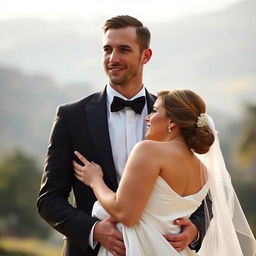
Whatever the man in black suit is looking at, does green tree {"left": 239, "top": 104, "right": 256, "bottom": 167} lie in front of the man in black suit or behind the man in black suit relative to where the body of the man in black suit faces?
behind

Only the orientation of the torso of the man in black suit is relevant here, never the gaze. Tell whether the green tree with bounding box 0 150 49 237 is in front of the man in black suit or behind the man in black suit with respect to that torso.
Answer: behind

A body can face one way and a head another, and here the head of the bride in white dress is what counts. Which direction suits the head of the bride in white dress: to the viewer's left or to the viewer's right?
to the viewer's left

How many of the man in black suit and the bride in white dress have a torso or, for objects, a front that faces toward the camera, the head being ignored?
1

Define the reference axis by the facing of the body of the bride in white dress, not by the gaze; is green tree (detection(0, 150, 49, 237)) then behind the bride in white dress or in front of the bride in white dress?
in front

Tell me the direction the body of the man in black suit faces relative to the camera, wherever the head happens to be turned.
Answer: toward the camera

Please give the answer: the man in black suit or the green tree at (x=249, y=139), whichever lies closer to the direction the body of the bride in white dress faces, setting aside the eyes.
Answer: the man in black suit

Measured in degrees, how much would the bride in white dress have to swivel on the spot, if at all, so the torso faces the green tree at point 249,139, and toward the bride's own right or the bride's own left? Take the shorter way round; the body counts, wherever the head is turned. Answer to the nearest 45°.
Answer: approximately 45° to the bride's own right

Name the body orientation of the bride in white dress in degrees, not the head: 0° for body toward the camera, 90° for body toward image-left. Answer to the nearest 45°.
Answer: approximately 135°

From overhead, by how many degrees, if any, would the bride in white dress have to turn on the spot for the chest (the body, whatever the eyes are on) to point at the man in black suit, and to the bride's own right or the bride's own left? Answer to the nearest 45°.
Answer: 0° — they already face them

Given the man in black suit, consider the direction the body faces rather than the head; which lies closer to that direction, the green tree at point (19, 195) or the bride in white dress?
the bride in white dress
